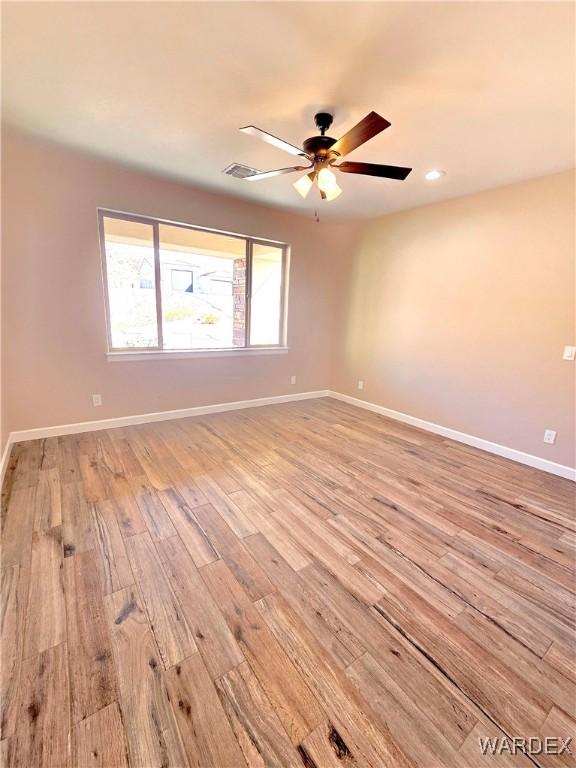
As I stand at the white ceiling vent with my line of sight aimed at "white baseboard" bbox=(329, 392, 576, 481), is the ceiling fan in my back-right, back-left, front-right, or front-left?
front-right

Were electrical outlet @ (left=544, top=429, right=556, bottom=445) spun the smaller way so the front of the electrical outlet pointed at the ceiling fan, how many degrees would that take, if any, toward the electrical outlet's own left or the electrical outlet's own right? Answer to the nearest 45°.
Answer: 0° — it already faces it

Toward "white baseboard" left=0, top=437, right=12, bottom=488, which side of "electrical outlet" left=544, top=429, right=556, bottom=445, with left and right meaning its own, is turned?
front

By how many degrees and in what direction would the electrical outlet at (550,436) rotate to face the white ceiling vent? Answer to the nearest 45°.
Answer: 0° — it already faces it

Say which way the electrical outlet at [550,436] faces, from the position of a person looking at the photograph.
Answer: facing the viewer and to the left of the viewer

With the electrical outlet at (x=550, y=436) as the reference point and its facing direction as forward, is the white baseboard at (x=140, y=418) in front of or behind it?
in front
